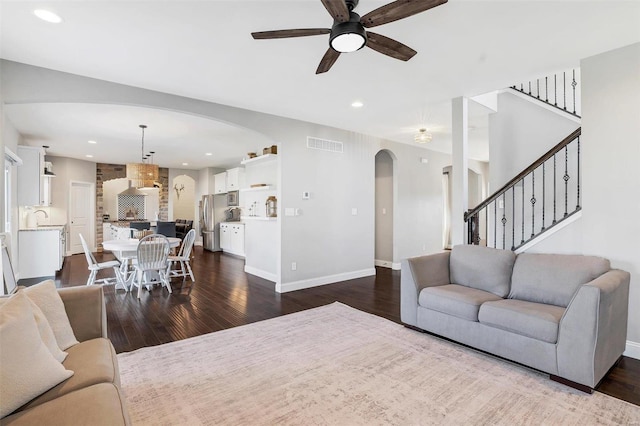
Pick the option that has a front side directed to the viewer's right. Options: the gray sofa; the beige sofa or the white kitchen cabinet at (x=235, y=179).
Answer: the beige sofa

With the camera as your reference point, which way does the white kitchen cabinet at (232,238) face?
facing the viewer and to the left of the viewer

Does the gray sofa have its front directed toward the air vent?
no

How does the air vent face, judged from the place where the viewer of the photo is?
facing the viewer and to the right of the viewer

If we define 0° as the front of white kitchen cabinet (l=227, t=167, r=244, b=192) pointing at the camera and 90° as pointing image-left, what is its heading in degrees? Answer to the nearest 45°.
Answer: approximately 45°

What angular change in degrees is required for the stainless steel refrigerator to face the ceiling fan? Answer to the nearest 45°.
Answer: approximately 45° to its left

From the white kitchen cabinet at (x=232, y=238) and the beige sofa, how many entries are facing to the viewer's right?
1

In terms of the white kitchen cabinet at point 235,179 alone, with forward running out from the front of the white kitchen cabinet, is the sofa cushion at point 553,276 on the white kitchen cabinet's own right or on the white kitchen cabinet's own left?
on the white kitchen cabinet's own left

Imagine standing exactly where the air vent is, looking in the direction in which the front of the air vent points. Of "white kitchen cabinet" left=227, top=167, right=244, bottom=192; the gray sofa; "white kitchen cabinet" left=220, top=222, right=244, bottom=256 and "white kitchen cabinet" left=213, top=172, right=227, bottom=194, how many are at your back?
3

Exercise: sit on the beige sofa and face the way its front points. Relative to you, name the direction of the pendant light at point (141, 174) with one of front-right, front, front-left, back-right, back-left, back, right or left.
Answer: left

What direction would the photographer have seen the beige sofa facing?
facing to the right of the viewer

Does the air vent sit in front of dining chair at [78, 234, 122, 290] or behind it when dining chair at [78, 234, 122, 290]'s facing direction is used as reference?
in front

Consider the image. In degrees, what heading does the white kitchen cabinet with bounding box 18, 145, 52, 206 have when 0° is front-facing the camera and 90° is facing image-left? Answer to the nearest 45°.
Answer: approximately 270°

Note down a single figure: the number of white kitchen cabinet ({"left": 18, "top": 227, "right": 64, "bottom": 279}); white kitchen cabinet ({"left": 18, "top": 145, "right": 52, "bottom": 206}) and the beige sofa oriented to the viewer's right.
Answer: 3

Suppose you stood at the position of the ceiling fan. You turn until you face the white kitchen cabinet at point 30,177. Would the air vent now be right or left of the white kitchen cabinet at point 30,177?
right

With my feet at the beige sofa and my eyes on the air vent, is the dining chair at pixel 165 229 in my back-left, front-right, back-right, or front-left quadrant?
front-left

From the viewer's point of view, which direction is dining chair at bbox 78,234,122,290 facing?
to the viewer's right

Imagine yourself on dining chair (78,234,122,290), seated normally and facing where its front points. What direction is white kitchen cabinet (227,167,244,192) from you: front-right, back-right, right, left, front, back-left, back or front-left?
front-left
